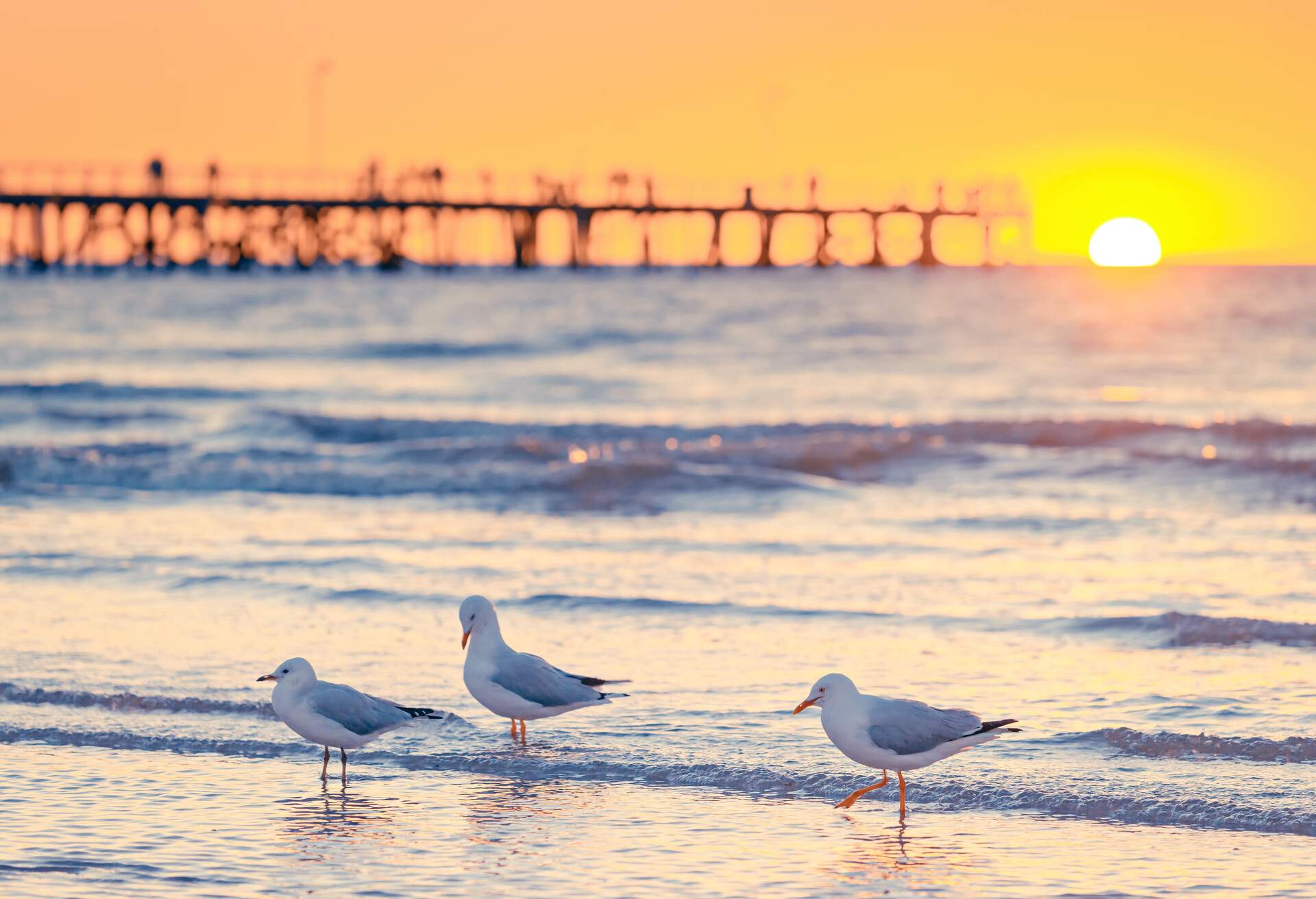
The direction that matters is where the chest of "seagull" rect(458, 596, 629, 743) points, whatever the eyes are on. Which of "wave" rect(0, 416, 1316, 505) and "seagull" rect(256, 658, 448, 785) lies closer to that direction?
the seagull

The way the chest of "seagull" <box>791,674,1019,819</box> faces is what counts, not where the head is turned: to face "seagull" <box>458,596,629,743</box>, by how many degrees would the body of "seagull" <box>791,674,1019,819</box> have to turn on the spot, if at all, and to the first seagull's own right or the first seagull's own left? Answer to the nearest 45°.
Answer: approximately 45° to the first seagull's own right

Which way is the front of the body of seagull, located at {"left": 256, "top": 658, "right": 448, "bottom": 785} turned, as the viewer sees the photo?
to the viewer's left

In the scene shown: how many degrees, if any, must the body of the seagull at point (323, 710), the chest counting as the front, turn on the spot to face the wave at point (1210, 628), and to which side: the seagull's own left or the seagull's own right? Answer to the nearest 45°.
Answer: approximately 135° to the seagull's own right

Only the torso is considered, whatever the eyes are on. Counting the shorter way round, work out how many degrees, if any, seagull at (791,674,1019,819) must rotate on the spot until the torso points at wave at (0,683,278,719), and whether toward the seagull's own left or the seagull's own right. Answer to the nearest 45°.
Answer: approximately 45° to the seagull's own right

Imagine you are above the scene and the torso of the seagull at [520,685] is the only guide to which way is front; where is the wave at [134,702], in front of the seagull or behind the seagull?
in front

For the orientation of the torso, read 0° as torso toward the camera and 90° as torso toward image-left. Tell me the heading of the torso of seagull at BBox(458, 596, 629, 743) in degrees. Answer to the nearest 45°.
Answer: approximately 90°

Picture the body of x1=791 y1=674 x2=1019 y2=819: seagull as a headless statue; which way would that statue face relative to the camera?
to the viewer's left
